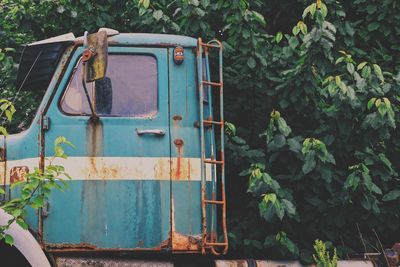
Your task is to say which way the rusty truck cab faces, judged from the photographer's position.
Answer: facing to the left of the viewer
